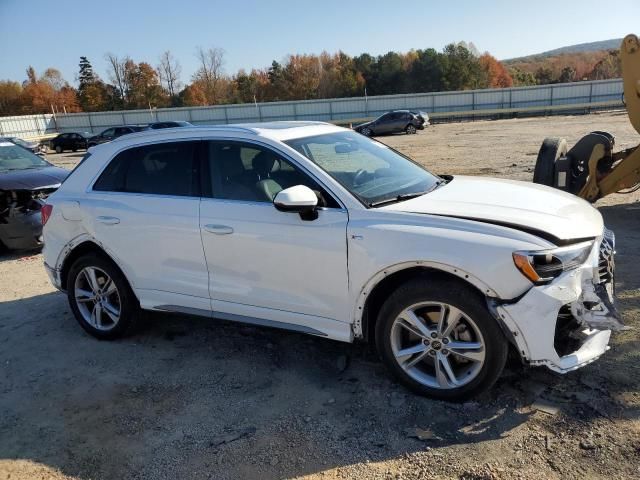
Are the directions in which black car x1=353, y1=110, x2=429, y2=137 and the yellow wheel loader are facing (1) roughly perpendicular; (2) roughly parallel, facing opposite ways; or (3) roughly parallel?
roughly parallel

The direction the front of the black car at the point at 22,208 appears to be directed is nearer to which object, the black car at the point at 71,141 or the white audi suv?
the white audi suv

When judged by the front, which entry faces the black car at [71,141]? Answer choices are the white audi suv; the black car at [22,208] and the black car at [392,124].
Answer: the black car at [392,124]

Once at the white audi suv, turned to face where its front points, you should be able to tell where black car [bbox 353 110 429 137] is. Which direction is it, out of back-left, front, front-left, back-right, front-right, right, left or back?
back-left

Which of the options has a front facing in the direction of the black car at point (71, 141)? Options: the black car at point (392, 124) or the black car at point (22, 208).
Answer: the black car at point (392, 124)

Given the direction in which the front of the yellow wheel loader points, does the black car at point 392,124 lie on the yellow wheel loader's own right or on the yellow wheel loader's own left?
on the yellow wheel loader's own right

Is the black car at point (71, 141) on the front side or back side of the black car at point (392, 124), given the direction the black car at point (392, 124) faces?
on the front side

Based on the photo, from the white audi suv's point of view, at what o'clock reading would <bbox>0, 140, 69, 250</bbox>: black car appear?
The black car is roughly at 6 o'clock from the white audi suv.

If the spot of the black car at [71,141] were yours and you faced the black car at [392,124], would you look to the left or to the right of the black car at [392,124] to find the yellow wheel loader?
right

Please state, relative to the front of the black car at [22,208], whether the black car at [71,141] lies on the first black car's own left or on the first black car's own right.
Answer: on the first black car's own left

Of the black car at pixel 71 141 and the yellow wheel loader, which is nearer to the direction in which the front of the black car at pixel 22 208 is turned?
the yellow wheel loader

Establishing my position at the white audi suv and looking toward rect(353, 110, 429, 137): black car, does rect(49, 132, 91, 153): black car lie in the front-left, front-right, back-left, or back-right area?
front-left

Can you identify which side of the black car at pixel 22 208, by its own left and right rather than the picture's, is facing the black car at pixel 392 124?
left

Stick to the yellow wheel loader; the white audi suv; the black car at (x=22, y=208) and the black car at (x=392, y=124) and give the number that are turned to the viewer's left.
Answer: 2

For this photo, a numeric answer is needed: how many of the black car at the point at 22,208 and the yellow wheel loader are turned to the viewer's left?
1

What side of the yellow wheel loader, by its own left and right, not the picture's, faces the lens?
left

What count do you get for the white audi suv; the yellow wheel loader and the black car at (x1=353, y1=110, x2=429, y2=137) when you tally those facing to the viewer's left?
2

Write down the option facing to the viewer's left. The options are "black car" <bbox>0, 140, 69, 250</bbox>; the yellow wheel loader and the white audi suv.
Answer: the yellow wheel loader

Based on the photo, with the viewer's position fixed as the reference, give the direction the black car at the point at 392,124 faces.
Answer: facing to the left of the viewer
